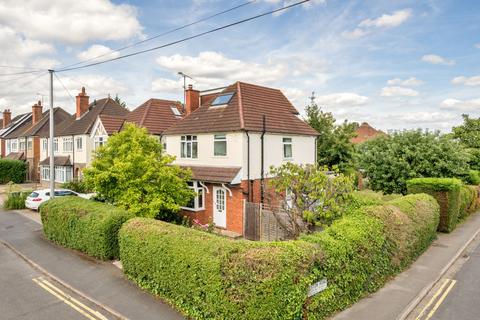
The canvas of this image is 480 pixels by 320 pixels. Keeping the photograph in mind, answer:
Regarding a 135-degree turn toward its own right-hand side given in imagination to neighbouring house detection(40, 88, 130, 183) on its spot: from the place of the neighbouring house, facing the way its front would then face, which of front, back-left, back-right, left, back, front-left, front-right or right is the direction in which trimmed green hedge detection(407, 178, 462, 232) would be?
back-right

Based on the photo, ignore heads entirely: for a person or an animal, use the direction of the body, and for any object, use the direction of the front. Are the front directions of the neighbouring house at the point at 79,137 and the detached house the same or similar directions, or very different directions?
same or similar directions

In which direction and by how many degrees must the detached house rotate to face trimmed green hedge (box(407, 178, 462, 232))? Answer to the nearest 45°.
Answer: approximately 135° to its left

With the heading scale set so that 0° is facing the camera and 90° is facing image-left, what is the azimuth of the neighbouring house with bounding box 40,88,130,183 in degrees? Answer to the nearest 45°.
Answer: approximately 45°

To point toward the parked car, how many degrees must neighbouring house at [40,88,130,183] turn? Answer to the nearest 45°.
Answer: approximately 45° to its left

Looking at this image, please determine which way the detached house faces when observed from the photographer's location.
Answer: facing the viewer and to the left of the viewer

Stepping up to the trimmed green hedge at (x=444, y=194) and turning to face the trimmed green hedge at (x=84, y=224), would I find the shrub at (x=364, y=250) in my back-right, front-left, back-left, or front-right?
front-left

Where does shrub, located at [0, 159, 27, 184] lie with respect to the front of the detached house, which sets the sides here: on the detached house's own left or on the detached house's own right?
on the detached house's own right

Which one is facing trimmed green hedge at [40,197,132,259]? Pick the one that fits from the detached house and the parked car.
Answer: the detached house

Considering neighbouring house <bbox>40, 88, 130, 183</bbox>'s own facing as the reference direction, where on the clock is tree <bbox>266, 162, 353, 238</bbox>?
The tree is roughly at 10 o'clock from the neighbouring house.

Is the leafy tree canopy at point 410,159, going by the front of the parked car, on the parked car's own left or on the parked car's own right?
on the parked car's own right
